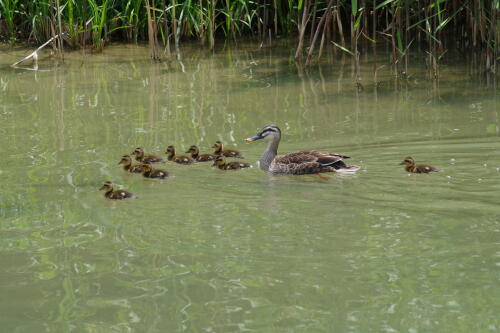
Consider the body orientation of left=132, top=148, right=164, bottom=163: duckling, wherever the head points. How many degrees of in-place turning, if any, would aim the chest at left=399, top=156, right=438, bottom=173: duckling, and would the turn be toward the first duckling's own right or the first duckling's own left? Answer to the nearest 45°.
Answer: approximately 135° to the first duckling's own left

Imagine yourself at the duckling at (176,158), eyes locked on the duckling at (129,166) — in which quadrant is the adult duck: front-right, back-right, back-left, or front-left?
back-left

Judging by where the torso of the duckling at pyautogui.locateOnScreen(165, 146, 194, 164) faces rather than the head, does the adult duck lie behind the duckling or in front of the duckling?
behind

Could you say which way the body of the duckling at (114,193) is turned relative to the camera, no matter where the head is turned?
to the viewer's left

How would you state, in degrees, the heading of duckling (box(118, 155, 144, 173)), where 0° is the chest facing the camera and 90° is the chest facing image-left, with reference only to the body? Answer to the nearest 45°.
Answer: approximately 90°

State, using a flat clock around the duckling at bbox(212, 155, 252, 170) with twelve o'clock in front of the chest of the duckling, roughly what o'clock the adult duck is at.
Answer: The adult duck is roughly at 6 o'clock from the duckling.

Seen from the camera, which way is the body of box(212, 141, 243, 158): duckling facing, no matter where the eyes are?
to the viewer's left

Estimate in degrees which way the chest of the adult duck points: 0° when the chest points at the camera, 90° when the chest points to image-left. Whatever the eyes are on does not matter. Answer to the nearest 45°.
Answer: approximately 90°

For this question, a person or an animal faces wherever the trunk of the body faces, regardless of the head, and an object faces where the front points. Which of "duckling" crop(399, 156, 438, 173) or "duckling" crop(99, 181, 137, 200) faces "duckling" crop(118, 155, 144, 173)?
"duckling" crop(399, 156, 438, 173)

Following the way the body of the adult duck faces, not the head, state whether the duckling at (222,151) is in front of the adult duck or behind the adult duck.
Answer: in front

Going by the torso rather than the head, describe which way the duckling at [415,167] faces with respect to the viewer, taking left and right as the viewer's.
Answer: facing to the left of the viewer

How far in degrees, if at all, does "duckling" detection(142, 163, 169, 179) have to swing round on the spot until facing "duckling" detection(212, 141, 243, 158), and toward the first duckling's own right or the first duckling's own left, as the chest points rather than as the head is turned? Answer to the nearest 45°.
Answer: approximately 135° to the first duckling's own right
